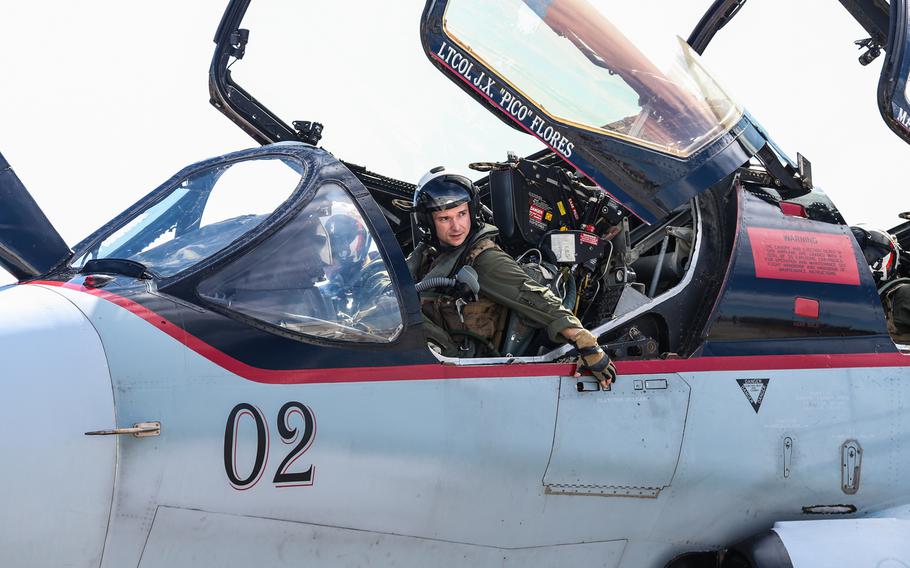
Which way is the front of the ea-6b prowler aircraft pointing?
to the viewer's left

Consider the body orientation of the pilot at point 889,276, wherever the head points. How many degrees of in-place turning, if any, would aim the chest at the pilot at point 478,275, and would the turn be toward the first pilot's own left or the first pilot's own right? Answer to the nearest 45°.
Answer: approximately 45° to the first pilot's own left

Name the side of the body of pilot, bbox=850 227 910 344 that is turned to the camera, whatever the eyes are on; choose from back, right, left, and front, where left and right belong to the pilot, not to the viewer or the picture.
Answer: left

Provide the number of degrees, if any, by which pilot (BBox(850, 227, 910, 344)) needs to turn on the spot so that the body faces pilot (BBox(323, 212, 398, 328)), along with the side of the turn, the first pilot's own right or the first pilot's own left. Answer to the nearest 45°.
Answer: approximately 45° to the first pilot's own left
